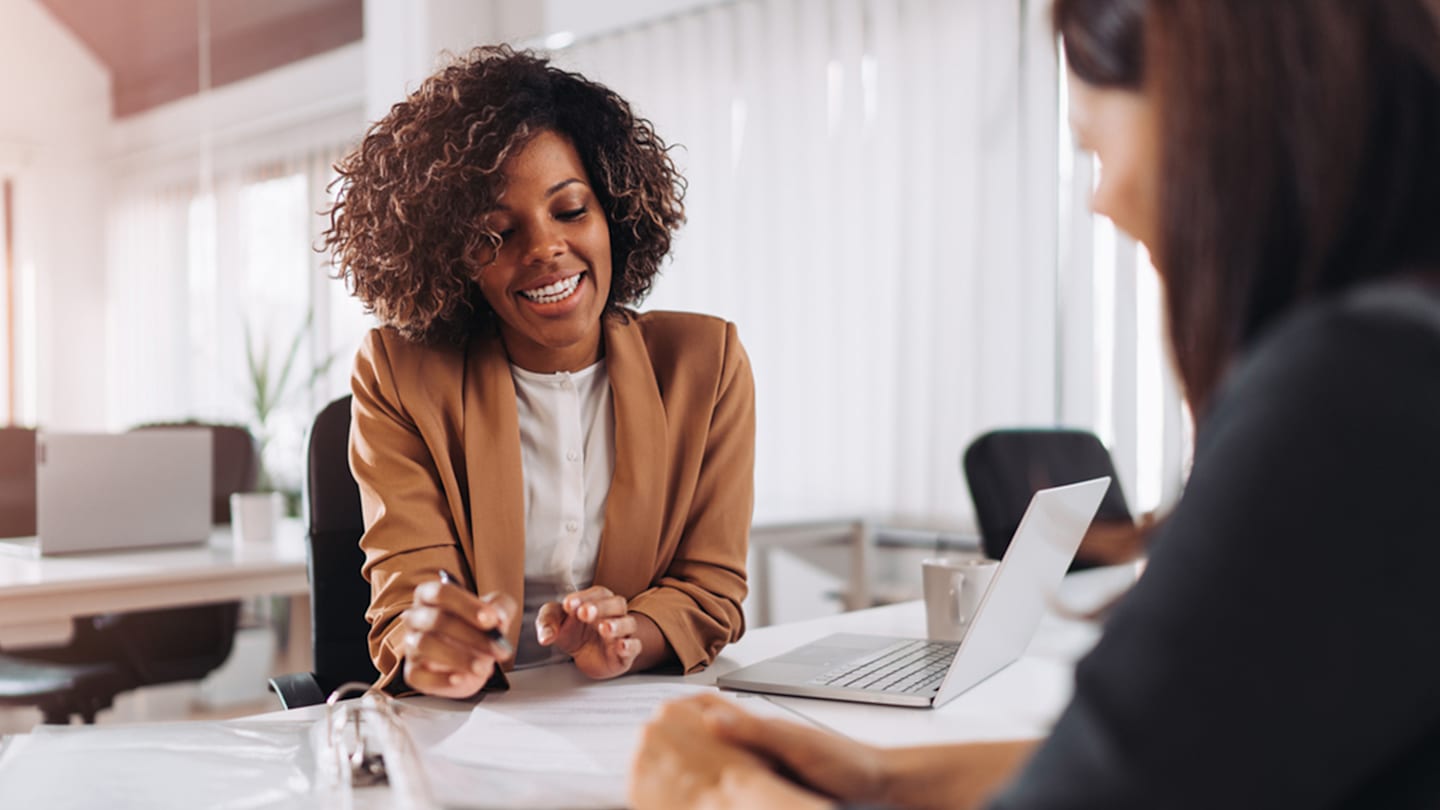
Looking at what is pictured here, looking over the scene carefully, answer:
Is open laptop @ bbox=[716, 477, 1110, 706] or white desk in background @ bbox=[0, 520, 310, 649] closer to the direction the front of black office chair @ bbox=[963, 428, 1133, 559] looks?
the open laptop

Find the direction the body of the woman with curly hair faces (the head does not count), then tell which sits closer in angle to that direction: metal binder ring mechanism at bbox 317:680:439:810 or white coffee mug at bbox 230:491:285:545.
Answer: the metal binder ring mechanism

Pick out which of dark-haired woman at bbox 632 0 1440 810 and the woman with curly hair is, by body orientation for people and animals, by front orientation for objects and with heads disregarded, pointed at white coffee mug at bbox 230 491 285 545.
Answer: the dark-haired woman

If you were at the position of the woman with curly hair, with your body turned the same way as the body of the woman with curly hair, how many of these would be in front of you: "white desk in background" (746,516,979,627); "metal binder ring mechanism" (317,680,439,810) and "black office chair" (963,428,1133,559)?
1

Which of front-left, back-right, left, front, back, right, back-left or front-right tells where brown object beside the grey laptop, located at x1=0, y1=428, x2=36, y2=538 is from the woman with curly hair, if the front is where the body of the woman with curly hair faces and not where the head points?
back-right

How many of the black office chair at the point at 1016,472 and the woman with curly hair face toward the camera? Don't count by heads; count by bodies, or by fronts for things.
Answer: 2

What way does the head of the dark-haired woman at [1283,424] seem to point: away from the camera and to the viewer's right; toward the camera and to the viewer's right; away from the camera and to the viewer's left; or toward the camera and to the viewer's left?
away from the camera and to the viewer's left

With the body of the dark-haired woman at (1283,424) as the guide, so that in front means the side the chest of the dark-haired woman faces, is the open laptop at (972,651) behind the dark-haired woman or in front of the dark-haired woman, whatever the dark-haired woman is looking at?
in front

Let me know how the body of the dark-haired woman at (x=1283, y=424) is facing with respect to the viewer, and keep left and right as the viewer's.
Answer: facing away from the viewer and to the left of the viewer
